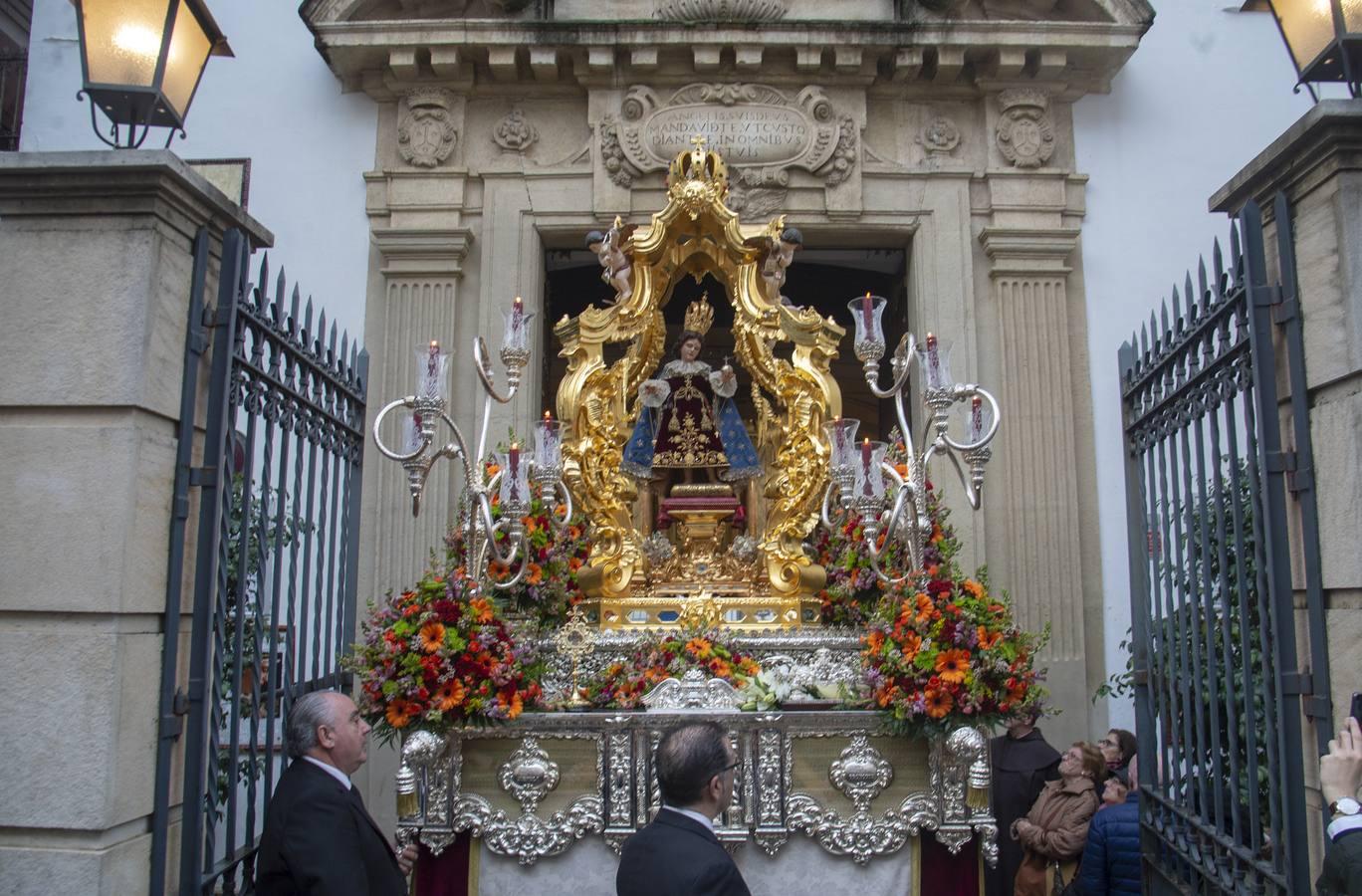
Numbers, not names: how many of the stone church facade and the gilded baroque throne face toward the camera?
2

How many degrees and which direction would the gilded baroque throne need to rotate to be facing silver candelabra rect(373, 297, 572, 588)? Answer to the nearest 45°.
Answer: approximately 45° to its right

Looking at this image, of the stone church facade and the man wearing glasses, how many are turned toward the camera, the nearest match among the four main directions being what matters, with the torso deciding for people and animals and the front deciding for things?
1

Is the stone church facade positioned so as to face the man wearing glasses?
yes

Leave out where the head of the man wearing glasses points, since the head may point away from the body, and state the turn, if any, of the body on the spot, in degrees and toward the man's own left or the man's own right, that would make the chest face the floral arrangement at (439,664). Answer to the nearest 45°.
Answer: approximately 90° to the man's own left

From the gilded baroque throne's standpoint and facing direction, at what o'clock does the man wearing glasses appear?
The man wearing glasses is roughly at 12 o'clock from the gilded baroque throne.

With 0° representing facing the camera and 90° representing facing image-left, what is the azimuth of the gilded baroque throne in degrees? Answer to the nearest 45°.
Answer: approximately 0°

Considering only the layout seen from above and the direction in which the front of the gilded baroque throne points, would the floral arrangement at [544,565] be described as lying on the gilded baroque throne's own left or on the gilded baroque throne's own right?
on the gilded baroque throne's own right

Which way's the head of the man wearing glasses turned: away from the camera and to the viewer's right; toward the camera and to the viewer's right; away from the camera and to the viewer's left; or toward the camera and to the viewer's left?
away from the camera and to the viewer's right

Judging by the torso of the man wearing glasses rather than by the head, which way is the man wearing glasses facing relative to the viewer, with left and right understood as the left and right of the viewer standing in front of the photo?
facing away from the viewer and to the right of the viewer

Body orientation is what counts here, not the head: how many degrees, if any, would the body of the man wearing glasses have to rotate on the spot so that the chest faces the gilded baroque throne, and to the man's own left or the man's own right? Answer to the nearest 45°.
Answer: approximately 45° to the man's own left

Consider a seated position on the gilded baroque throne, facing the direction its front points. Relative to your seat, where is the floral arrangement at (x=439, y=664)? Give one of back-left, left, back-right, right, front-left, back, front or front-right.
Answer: front-right
